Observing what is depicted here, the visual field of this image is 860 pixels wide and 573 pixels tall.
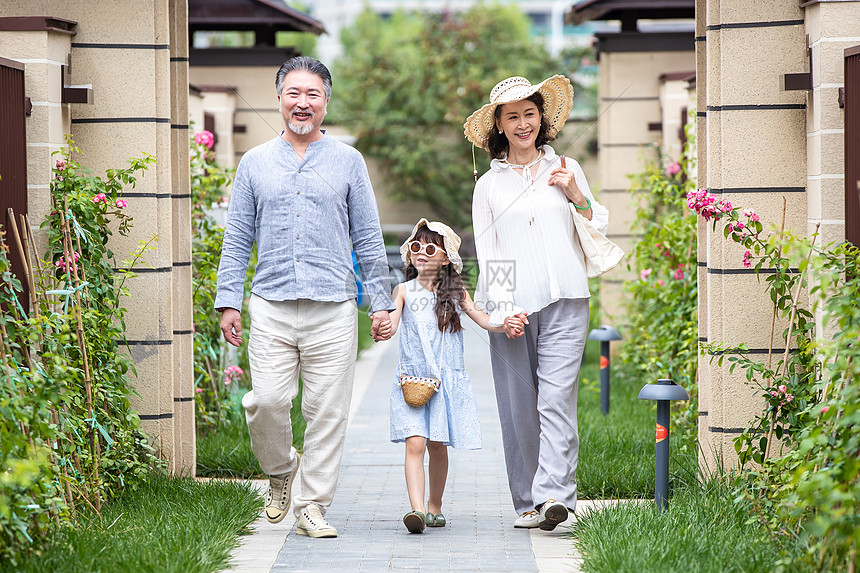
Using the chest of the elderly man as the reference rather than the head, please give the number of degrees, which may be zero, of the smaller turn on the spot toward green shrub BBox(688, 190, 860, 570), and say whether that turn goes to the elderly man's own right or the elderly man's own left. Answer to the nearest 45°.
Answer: approximately 90° to the elderly man's own left

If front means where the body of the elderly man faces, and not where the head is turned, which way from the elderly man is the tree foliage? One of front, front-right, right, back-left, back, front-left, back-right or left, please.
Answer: back

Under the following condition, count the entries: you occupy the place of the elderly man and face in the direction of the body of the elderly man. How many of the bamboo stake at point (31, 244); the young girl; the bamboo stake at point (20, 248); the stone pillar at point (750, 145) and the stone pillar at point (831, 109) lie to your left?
3

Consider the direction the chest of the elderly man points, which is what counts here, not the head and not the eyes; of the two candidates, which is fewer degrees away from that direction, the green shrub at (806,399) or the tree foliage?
the green shrub

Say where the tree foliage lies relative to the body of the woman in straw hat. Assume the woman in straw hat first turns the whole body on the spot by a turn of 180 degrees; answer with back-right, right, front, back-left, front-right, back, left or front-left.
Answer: front

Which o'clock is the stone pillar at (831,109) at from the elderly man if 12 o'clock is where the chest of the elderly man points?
The stone pillar is roughly at 9 o'clock from the elderly man.

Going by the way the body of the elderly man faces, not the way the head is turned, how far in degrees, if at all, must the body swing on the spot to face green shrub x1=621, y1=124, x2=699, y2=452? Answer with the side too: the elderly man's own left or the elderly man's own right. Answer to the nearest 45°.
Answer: approximately 135° to the elderly man's own left

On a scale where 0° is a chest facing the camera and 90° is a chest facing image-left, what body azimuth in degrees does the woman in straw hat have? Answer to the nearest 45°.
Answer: approximately 0°

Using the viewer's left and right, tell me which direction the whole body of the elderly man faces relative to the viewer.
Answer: facing the viewer

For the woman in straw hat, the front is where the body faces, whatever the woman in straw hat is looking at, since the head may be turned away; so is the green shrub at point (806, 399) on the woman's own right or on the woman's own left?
on the woman's own left

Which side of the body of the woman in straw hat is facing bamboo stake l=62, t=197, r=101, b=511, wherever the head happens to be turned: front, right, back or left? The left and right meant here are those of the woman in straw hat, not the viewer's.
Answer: right

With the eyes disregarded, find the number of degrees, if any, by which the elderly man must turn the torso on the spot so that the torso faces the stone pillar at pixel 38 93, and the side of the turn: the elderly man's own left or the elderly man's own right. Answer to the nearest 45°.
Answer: approximately 90° to the elderly man's own right

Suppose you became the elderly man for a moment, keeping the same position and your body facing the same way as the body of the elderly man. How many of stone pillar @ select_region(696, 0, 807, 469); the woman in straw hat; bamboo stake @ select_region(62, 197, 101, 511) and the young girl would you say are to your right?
1

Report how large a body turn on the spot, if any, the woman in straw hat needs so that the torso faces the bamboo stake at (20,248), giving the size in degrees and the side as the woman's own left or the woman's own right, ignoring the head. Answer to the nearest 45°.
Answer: approximately 90° to the woman's own right

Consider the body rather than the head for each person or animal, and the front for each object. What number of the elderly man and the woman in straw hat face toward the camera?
2

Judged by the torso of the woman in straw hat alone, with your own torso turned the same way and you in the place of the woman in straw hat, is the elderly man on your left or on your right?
on your right
